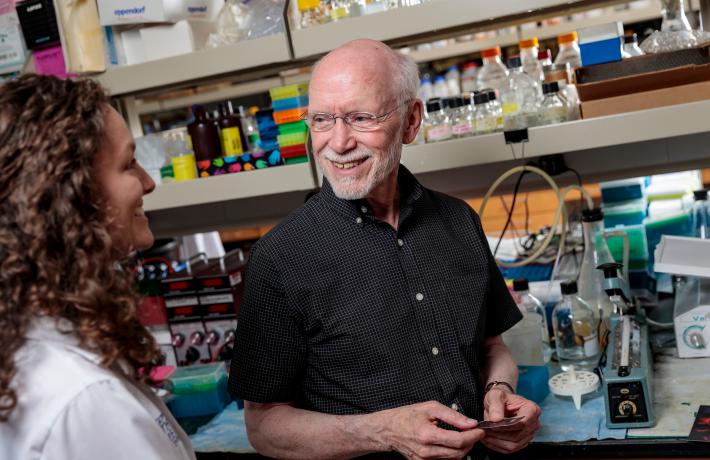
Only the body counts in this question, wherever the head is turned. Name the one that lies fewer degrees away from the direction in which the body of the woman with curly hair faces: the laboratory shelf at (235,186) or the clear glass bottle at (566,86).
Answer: the clear glass bottle

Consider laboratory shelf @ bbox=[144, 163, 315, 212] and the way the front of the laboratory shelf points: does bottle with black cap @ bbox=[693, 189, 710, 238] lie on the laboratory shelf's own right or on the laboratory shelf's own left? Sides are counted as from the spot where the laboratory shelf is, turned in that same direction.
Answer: on the laboratory shelf's own left

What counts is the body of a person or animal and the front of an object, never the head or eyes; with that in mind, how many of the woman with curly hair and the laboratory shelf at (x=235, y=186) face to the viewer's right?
1

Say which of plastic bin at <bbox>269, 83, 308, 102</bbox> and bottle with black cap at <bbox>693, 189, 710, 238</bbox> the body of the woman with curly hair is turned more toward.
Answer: the bottle with black cap

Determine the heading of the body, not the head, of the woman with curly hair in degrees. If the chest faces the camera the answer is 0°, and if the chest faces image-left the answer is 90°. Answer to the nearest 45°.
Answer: approximately 270°

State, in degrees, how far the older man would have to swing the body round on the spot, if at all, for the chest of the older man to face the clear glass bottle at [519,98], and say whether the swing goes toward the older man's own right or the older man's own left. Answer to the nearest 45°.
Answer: approximately 90° to the older man's own left

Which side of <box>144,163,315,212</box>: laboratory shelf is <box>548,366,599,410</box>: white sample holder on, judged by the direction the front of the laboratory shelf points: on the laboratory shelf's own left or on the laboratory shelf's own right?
on the laboratory shelf's own left

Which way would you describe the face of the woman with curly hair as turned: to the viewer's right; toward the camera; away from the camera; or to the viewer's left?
to the viewer's right

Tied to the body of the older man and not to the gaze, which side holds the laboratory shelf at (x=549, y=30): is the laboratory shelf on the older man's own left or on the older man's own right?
on the older man's own left

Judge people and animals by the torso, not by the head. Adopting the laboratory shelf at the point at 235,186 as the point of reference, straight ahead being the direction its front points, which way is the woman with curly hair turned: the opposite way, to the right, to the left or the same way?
to the left

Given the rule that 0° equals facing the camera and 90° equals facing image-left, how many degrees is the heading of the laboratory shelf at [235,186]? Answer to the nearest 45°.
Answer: approximately 0°
